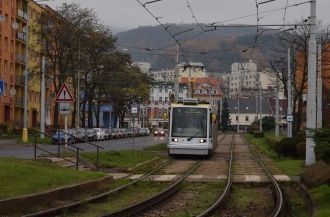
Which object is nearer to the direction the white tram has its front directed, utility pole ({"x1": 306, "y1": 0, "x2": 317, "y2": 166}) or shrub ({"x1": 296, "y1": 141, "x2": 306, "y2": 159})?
the utility pole

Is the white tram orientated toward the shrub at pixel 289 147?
no

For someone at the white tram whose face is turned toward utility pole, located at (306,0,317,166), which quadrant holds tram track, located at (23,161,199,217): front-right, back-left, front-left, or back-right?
front-right

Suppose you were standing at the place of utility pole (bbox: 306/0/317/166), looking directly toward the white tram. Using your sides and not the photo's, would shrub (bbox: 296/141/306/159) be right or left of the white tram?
right

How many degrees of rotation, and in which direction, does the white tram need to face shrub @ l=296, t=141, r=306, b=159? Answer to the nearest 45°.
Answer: approximately 90° to its left

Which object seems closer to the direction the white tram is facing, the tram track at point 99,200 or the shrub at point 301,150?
the tram track

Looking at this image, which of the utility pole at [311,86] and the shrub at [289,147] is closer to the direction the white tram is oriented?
the utility pole

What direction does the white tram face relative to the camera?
toward the camera

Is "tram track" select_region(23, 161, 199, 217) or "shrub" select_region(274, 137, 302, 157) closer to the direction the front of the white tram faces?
the tram track

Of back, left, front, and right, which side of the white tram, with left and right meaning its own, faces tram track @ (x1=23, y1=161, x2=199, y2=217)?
front

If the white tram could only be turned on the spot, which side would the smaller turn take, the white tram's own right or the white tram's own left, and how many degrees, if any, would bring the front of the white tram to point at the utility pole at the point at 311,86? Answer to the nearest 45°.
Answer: approximately 45° to the white tram's own left

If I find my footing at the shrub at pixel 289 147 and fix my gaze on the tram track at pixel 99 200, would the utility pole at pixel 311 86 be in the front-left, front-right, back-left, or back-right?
front-left
